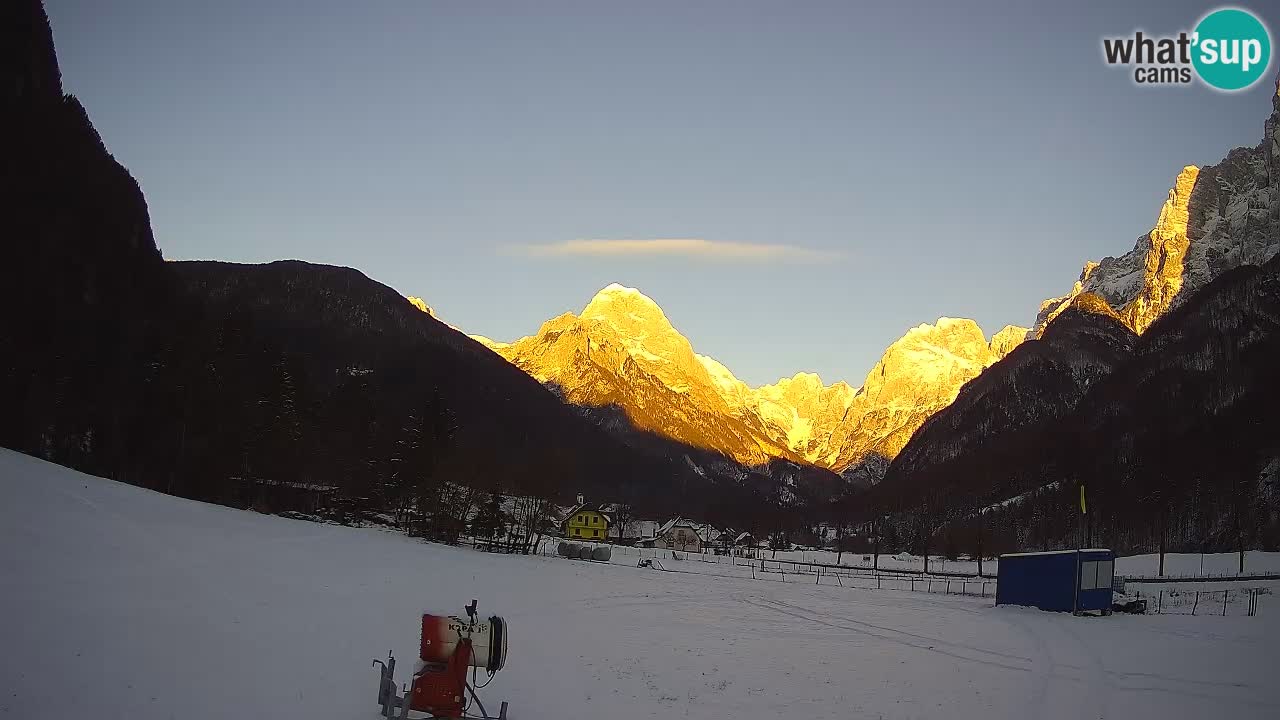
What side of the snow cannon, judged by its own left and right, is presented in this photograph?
right
